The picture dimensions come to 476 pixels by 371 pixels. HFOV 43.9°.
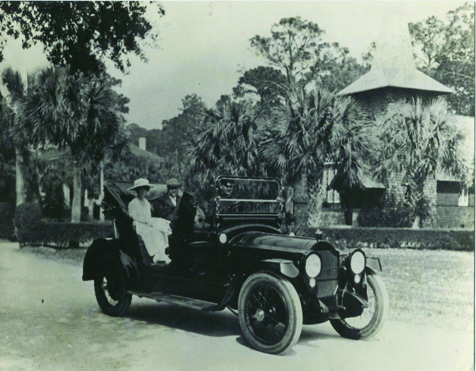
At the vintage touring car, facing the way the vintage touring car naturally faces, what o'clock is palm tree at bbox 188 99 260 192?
The palm tree is roughly at 7 o'clock from the vintage touring car.

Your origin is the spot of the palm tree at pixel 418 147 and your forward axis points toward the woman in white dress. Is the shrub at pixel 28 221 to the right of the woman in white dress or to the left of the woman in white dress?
right

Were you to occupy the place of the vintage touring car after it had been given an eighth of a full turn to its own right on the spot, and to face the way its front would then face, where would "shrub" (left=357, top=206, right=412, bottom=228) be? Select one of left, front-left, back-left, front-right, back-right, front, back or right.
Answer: back-left

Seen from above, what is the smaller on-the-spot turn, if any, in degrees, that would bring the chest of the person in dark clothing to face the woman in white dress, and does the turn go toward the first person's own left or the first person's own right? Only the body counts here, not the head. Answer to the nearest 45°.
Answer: approximately 90° to the first person's own right

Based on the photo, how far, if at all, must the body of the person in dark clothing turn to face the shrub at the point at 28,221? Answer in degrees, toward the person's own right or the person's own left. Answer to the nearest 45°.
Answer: approximately 180°

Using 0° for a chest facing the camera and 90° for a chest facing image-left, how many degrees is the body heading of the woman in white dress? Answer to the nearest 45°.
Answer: approximately 315°
